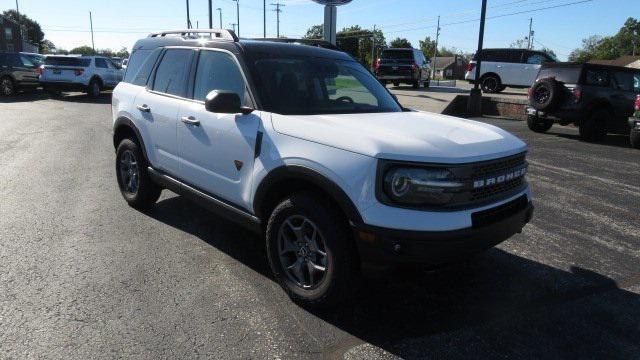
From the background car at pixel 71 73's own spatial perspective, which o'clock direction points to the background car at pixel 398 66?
the background car at pixel 398 66 is roughly at 2 o'clock from the background car at pixel 71 73.

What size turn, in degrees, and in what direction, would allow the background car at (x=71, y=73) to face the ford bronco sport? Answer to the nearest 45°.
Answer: approximately 135° to its right

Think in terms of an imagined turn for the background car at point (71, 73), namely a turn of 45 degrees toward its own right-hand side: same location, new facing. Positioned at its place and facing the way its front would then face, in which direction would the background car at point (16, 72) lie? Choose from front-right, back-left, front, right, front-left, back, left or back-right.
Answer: back-left

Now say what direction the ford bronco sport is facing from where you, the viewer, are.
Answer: facing the viewer and to the right of the viewer

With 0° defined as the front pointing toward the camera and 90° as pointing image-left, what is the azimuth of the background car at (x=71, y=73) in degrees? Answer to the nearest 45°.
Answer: approximately 225°

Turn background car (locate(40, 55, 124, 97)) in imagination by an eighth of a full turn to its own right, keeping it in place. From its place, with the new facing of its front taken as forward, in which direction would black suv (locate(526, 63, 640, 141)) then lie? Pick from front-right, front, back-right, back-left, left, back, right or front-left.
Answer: front-right

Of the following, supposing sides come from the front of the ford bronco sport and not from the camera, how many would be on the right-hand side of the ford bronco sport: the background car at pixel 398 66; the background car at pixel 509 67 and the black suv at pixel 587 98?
0

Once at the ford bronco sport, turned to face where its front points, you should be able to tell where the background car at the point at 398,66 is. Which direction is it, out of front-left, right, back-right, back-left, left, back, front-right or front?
back-left

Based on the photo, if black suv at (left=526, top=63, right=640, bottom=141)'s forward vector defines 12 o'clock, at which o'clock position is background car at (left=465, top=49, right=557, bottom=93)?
The background car is roughly at 10 o'clock from the black suv.

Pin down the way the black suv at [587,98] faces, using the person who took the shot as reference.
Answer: facing away from the viewer and to the right of the viewer

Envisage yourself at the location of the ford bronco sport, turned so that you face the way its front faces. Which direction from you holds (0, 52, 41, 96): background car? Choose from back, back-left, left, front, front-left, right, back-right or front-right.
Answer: back

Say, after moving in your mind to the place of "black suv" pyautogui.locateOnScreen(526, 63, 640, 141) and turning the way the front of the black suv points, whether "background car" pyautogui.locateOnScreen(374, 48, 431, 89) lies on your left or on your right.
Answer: on your left

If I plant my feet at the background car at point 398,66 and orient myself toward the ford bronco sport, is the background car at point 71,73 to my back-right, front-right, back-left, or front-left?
front-right
